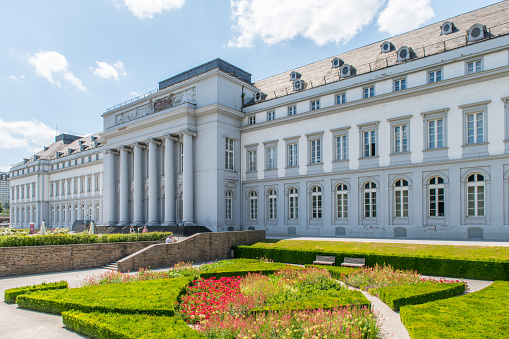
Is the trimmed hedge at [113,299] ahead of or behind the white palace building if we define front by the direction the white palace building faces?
ahead

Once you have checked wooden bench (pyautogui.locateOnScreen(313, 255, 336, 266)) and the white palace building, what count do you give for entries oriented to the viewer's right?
0

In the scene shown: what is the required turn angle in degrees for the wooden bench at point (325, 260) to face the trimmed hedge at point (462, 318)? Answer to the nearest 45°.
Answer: approximately 45° to its left

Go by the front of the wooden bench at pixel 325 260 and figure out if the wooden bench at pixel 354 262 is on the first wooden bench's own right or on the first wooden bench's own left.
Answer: on the first wooden bench's own left

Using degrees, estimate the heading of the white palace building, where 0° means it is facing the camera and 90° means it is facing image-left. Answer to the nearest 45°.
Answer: approximately 45°

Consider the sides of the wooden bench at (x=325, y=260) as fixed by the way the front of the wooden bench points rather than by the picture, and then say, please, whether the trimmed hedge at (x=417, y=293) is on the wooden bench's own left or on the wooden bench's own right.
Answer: on the wooden bench's own left

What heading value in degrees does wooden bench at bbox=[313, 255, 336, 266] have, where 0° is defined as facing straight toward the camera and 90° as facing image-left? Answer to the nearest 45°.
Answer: approximately 45°
